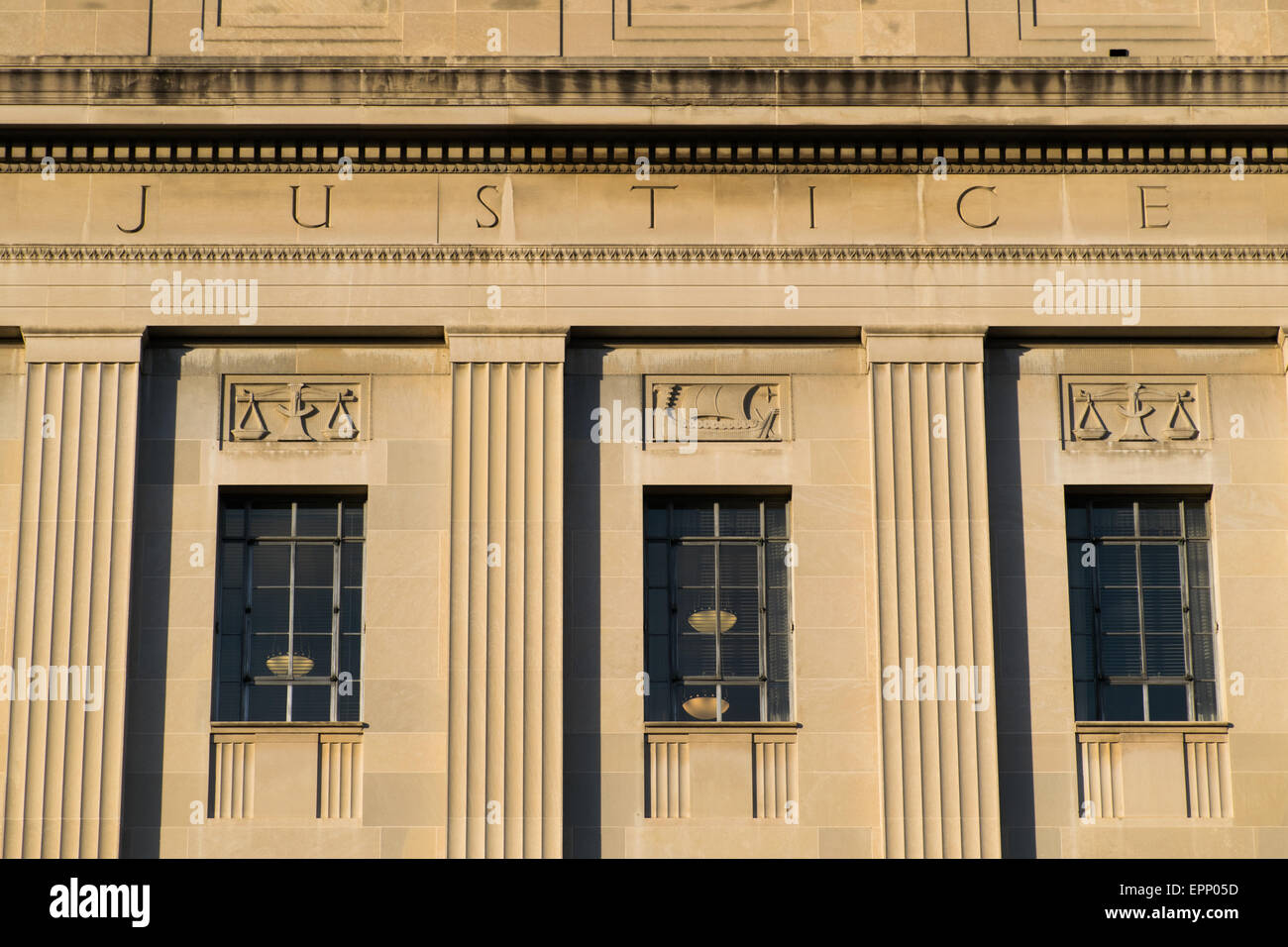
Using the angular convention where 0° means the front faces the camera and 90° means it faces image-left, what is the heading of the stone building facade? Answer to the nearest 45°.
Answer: approximately 0°
